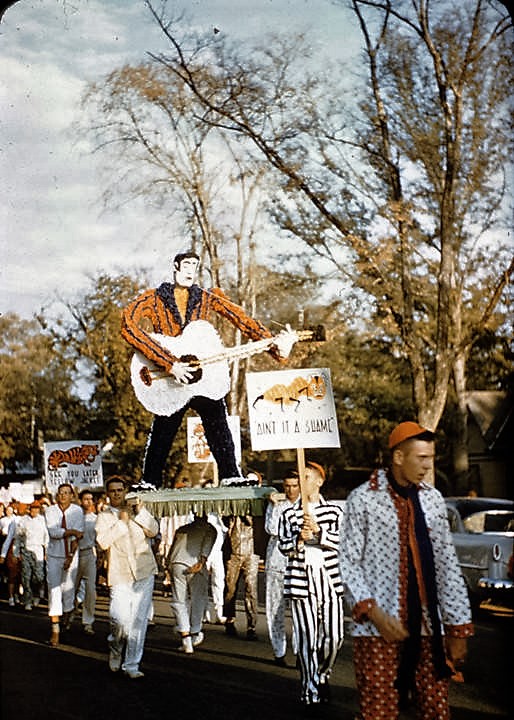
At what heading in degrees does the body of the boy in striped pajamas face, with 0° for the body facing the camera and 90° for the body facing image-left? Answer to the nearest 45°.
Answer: approximately 0°

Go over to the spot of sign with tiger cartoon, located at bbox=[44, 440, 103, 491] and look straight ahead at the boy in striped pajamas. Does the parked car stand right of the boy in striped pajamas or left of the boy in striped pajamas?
left

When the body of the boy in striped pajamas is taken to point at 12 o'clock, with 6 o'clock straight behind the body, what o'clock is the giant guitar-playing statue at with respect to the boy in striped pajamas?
The giant guitar-playing statue is roughly at 5 o'clock from the boy in striped pajamas.

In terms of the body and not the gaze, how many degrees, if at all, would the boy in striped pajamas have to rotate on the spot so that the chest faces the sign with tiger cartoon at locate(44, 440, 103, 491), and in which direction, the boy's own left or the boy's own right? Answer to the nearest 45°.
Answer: approximately 135° to the boy's own right

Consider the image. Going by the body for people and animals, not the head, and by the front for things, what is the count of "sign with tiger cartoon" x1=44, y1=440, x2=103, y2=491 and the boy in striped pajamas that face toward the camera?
2
